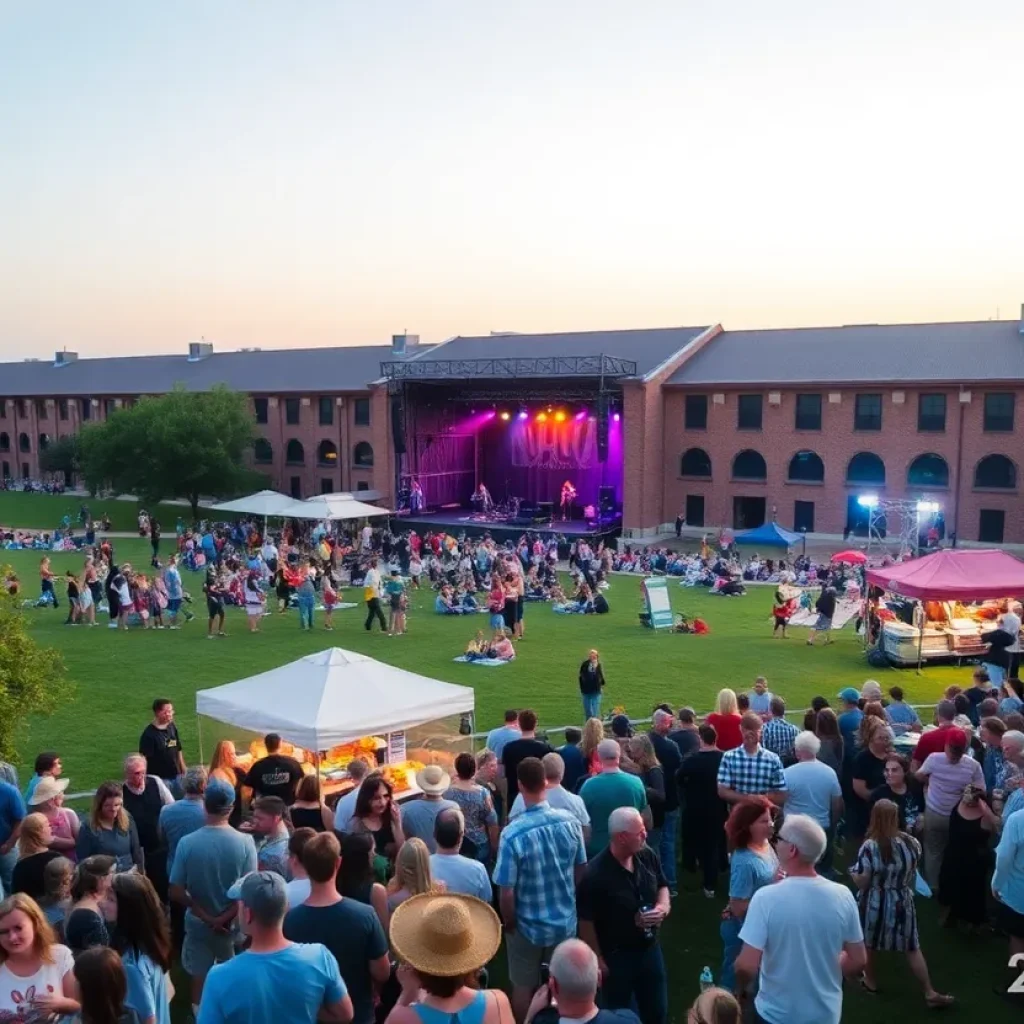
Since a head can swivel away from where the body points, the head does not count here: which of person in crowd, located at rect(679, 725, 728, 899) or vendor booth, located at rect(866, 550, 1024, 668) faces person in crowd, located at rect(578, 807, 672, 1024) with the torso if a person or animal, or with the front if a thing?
the vendor booth

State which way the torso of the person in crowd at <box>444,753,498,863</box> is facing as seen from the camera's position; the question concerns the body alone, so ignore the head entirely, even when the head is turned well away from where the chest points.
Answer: away from the camera

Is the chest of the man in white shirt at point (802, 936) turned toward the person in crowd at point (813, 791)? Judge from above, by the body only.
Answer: yes

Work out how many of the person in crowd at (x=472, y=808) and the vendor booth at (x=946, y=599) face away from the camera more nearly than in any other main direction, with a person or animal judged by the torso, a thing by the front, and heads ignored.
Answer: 1

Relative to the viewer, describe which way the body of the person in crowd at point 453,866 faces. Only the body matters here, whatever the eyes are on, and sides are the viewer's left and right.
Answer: facing away from the viewer

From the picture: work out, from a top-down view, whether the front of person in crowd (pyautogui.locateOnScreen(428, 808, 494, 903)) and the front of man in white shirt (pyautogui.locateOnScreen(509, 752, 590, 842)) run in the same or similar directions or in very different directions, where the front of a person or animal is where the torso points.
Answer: same or similar directions

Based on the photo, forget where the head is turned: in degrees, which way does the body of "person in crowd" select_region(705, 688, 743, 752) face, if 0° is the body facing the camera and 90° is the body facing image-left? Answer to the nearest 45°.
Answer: approximately 180°

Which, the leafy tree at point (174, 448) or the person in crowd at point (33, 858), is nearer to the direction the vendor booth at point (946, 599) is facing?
the person in crowd

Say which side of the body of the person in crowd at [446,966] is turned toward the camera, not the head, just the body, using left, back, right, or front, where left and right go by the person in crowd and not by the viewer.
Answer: back

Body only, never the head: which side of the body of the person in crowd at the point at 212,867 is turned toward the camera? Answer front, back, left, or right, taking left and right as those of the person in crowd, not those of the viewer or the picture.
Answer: back

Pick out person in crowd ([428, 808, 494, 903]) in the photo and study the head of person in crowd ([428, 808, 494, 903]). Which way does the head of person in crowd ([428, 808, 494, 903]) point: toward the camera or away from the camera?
away from the camera

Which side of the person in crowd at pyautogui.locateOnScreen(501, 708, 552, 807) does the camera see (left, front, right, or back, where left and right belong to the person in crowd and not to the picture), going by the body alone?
back

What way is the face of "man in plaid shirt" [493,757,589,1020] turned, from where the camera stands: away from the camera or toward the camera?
away from the camera

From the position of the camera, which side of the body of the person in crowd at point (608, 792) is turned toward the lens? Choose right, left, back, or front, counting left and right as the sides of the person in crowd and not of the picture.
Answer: back

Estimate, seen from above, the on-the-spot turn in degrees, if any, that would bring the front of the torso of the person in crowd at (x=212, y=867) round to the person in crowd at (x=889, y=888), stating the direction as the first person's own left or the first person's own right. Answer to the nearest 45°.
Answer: approximately 90° to the first person's own right

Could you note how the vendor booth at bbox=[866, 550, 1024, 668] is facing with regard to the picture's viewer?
facing the viewer

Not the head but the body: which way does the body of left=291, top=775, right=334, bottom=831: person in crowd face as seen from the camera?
away from the camera

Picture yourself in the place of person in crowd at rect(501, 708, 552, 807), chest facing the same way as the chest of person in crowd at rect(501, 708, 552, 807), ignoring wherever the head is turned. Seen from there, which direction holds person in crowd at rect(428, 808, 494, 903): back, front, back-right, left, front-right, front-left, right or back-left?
back

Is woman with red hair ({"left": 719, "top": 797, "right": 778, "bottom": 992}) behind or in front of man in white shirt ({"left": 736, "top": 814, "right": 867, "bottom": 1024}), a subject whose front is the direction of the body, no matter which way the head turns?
in front
